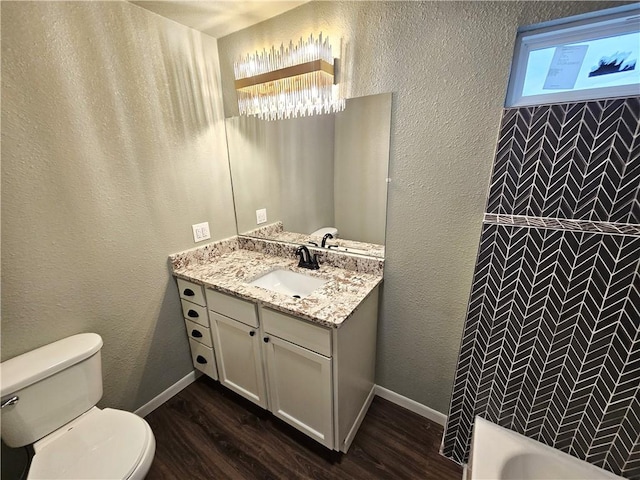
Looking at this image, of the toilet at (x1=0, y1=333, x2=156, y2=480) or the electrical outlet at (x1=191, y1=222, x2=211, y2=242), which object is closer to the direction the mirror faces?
the toilet

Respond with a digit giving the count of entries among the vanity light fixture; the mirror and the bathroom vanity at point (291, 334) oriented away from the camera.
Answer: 0

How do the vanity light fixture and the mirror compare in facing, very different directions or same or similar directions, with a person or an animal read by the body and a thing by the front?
same or similar directions

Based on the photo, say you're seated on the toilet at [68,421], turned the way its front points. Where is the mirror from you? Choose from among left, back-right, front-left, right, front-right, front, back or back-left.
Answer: front-left

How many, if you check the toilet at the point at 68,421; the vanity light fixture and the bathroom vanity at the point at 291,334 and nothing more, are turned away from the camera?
0

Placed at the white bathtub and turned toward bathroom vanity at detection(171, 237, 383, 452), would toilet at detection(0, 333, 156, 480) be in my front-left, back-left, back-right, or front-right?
front-left

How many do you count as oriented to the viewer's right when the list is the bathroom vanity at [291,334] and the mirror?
0

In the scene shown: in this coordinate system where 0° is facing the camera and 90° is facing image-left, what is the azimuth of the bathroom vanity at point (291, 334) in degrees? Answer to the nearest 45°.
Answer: approximately 45°

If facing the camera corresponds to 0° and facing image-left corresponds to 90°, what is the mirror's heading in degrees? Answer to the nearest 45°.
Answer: approximately 45°

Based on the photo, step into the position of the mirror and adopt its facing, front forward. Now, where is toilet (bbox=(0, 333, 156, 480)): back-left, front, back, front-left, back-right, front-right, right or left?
front

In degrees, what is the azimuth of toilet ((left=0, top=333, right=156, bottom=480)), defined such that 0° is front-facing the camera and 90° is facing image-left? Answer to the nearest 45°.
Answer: approximately 315°

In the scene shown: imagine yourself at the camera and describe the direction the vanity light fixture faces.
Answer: facing the viewer and to the left of the viewer
